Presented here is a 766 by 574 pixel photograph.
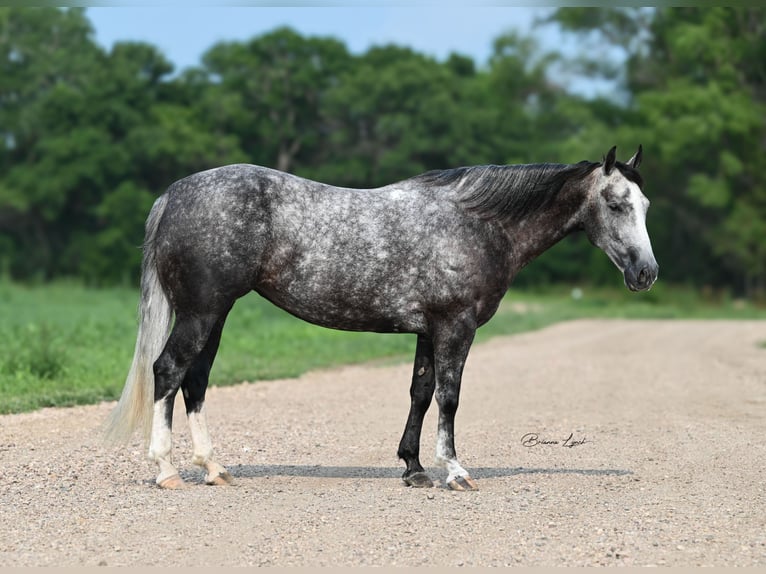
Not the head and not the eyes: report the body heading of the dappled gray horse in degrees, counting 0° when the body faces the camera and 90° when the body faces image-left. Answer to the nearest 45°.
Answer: approximately 270°

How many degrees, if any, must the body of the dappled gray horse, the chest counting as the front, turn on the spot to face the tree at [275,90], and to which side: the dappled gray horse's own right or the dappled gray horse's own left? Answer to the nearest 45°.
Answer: approximately 90° to the dappled gray horse's own left
